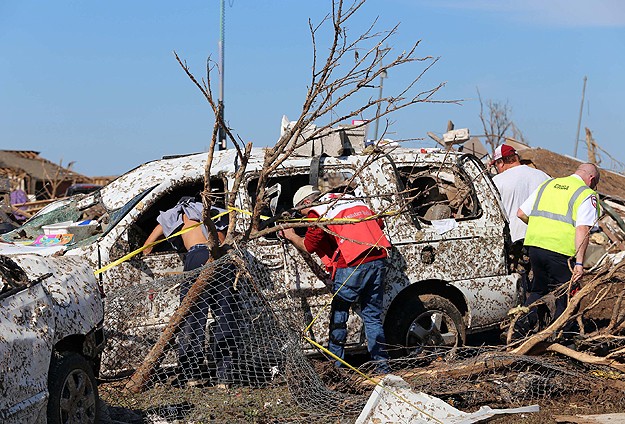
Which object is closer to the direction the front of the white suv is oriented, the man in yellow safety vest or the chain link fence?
the chain link fence

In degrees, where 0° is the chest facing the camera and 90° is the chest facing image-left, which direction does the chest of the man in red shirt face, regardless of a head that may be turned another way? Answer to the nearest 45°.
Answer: approximately 135°

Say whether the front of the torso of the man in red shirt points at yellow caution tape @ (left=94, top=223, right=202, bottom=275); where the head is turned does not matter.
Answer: no

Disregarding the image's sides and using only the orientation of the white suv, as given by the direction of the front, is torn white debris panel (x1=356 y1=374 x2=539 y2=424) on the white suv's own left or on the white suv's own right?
on the white suv's own left

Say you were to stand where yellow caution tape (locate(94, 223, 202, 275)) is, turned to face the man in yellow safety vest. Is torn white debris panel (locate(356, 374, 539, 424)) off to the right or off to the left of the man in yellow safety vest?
right

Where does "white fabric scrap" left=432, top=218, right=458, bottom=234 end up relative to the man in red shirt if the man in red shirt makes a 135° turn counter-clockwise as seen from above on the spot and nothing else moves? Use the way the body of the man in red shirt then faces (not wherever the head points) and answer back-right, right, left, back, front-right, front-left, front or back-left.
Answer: back-left

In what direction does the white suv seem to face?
to the viewer's left

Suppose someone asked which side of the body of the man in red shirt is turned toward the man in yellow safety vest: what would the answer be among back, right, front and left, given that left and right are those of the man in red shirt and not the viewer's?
right
